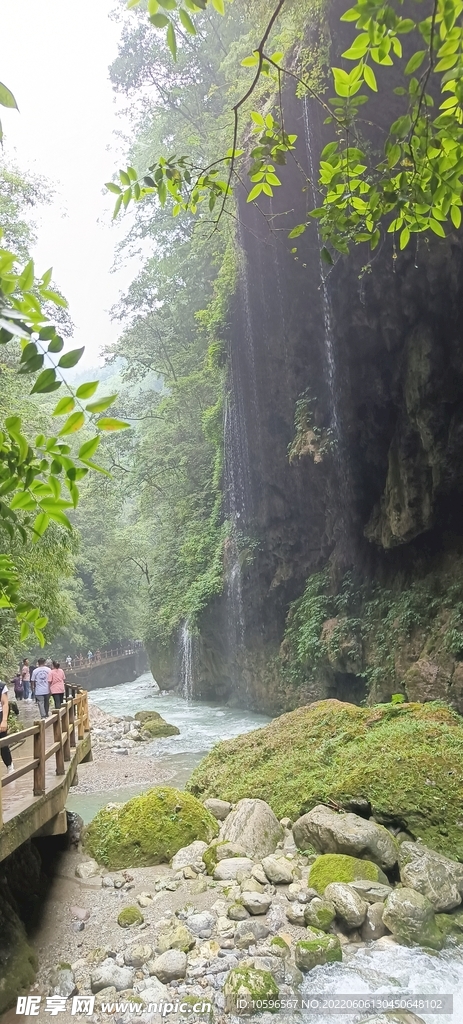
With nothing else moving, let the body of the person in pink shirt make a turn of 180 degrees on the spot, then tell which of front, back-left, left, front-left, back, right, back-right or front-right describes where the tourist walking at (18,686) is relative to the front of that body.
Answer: back

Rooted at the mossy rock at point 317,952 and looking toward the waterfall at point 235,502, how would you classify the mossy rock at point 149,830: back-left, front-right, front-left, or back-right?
front-left

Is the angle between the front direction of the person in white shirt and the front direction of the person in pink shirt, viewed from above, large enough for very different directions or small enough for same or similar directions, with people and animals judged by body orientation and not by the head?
same or similar directions

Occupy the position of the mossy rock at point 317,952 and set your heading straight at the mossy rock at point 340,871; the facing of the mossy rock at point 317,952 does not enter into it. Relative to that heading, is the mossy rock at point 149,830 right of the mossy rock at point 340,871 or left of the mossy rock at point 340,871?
left
